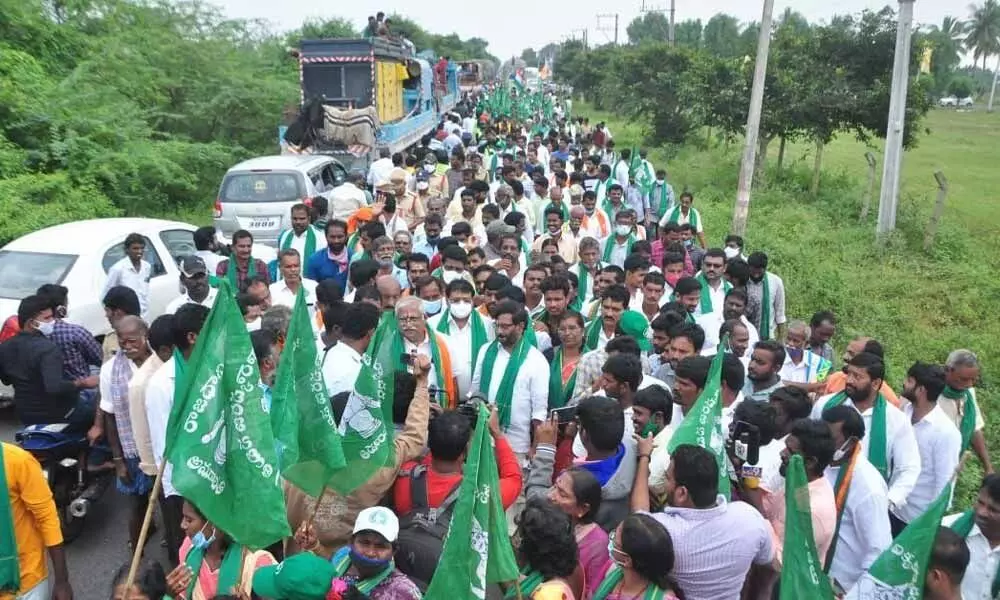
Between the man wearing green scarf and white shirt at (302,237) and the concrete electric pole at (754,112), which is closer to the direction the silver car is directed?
the concrete electric pole

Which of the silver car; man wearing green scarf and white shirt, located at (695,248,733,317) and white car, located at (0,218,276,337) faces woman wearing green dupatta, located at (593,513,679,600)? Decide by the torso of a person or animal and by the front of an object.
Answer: the man wearing green scarf and white shirt

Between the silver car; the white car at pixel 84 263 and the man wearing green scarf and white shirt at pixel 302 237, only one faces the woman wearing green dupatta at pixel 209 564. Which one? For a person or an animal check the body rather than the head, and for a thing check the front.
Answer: the man wearing green scarf and white shirt

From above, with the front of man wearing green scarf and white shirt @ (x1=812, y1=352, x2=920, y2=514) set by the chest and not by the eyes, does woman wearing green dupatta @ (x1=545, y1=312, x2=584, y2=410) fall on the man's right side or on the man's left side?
on the man's right side

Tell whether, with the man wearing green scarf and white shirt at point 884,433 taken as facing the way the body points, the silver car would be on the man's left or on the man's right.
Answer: on the man's right

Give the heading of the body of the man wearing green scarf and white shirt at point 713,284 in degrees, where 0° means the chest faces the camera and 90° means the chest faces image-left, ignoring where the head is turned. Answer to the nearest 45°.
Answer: approximately 0°

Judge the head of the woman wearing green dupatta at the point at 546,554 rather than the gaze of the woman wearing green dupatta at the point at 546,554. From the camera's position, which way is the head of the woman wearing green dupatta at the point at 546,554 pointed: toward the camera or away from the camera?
away from the camera

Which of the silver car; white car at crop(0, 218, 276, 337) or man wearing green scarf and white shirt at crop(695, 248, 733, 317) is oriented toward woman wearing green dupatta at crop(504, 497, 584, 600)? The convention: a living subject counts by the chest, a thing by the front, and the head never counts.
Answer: the man wearing green scarf and white shirt

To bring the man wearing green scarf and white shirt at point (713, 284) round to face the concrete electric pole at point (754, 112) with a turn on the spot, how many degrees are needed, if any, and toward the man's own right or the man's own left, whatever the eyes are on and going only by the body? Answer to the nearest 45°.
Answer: approximately 180°

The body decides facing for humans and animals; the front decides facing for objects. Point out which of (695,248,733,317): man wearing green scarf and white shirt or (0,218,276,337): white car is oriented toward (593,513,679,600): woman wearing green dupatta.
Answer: the man wearing green scarf and white shirt

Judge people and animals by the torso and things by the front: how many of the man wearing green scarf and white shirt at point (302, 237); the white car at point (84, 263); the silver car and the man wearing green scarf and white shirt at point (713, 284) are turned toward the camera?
2

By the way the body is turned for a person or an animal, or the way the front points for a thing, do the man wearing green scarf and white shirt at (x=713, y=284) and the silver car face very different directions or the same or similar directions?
very different directions

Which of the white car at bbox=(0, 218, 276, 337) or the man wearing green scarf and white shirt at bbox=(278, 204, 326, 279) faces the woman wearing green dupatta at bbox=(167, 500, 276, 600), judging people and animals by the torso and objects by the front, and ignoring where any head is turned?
the man wearing green scarf and white shirt

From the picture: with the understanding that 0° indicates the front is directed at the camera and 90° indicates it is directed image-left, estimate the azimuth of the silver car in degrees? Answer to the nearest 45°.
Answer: approximately 225°

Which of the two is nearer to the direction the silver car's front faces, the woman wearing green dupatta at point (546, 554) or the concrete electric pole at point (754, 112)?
the concrete electric pole
